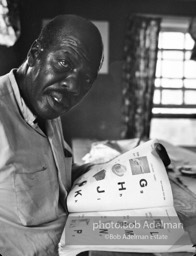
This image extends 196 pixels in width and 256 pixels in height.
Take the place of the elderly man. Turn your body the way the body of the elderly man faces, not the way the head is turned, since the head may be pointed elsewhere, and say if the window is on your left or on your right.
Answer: on your left
